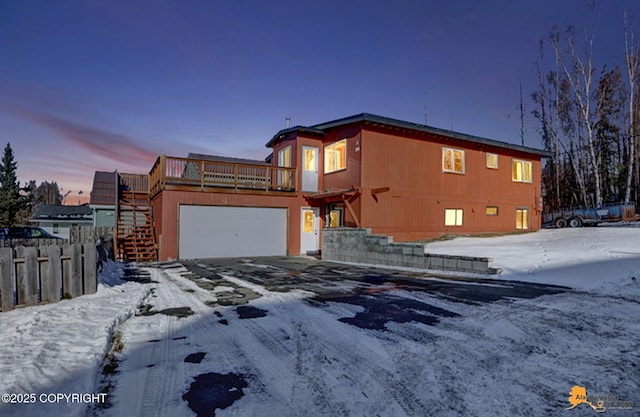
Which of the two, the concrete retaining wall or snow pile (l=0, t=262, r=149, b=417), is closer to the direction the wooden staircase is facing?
the snow pile

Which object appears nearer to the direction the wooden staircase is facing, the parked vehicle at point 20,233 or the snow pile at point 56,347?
the snow pile

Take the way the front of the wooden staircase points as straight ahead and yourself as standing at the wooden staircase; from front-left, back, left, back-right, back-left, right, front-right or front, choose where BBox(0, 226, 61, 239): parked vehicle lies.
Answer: back-right

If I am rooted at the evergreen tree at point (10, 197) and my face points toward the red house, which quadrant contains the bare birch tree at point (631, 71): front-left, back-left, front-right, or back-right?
front-left

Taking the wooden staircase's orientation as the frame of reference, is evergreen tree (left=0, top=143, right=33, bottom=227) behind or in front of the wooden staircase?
behind

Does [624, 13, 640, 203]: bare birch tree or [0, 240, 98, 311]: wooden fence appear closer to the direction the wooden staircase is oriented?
the wooden fence

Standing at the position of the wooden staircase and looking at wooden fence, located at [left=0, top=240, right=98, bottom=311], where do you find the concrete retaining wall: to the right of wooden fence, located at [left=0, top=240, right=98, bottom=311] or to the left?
left

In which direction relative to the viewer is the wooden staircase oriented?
toward the camera

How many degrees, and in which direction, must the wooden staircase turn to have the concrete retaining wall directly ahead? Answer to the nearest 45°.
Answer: approximately 45° to its left

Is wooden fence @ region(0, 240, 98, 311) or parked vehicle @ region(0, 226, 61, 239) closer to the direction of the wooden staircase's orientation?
the wooden fence

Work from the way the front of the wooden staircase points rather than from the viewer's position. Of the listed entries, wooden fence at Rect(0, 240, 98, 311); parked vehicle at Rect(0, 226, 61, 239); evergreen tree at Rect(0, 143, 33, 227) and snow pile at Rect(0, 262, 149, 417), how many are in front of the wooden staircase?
2

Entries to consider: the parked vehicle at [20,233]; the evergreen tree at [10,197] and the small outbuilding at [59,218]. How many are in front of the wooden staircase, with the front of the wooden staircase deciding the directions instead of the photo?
0

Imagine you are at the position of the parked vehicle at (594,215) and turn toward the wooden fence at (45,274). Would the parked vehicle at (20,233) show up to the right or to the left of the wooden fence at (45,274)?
right

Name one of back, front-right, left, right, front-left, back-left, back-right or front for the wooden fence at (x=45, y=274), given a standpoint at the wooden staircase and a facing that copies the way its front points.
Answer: front

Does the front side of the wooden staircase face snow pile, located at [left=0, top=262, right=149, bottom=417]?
yes

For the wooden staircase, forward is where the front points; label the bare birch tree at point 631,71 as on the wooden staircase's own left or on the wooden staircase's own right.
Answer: on the wooden staircase's own left
